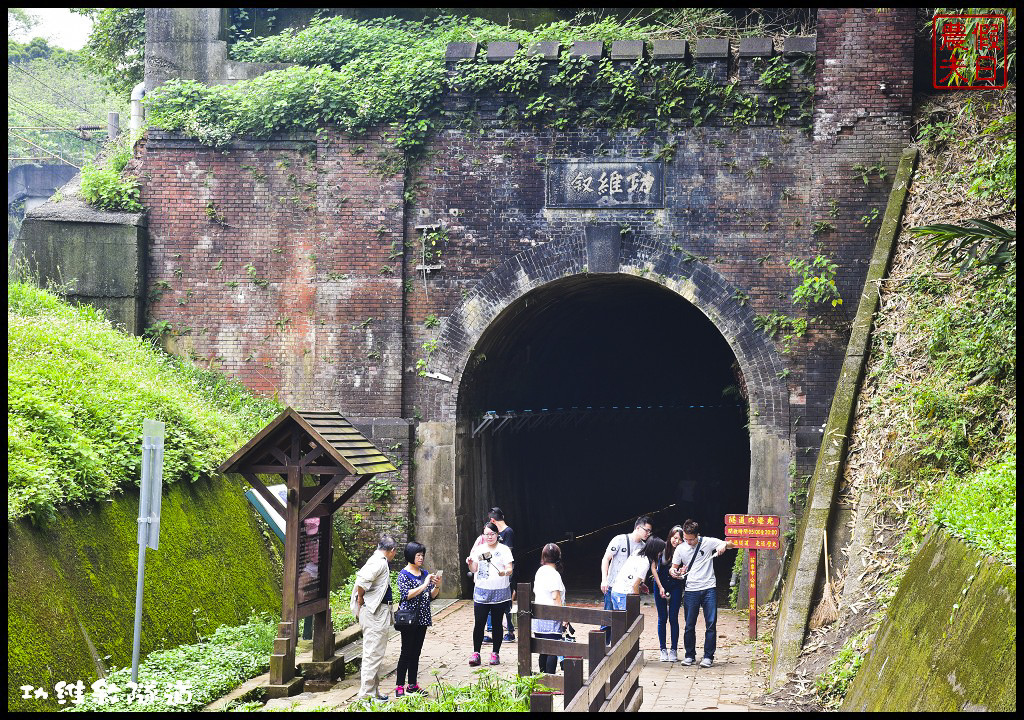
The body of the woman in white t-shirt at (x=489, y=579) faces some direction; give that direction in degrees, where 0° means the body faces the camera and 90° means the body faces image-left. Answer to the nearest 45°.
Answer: approximately 0°

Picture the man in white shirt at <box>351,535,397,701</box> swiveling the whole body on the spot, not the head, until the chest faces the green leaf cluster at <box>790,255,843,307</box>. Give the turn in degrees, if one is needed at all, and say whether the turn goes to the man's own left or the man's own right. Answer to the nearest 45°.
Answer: approximately 45° to the man's own left

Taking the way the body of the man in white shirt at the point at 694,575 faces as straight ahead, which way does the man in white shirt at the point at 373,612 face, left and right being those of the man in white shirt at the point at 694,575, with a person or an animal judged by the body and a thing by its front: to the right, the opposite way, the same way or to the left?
to the left

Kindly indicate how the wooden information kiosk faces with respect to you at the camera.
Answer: facing to the right of the viewer

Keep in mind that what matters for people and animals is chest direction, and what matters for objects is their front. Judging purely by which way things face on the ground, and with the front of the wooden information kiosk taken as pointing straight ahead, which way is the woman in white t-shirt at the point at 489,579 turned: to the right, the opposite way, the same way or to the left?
to the right

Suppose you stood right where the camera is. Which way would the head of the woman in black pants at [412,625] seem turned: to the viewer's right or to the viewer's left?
to the viewer's right

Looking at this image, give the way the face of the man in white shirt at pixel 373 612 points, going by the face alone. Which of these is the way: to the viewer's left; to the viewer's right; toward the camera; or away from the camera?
to the viewer's right

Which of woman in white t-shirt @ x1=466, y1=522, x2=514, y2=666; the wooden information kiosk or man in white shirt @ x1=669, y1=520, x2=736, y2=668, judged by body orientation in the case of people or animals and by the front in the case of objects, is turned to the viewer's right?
the wooden information kiosk

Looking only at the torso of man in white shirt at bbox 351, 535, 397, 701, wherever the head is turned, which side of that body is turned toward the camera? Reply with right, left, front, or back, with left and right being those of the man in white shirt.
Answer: right

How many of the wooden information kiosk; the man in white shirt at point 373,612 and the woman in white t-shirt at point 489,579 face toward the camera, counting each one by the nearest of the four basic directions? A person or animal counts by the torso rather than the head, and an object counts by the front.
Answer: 1
